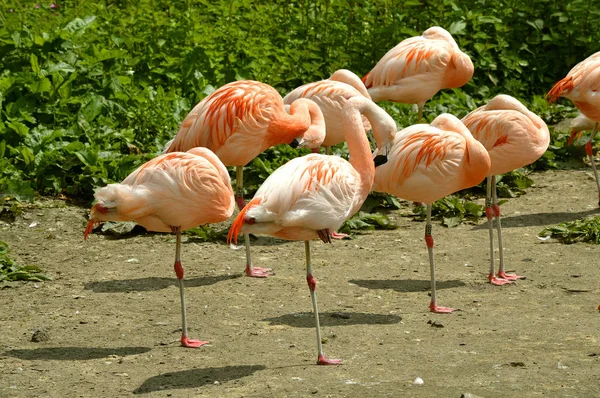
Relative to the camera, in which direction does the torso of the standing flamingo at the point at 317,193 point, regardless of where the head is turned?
to the viewer's right

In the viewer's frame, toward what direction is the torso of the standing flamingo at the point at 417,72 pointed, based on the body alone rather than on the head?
to the viewer's right

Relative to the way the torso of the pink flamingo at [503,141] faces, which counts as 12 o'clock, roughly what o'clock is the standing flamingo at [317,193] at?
The standing flamingo is roughly at 4 o'clock from the pink flamingo.

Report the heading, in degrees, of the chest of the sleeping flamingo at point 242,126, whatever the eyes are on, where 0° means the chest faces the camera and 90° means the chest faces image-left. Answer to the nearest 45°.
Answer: approximately 270°

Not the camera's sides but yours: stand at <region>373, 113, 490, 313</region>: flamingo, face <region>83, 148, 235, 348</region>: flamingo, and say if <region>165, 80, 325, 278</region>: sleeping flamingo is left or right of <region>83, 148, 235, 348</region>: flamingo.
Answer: right

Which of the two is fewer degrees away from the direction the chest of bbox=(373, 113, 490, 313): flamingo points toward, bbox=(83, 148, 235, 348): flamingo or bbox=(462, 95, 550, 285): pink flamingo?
the pink flamingo

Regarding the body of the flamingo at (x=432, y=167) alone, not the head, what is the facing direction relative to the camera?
to the viewer's right

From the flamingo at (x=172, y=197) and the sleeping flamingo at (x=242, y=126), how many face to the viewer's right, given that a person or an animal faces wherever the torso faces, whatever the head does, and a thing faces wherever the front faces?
2
